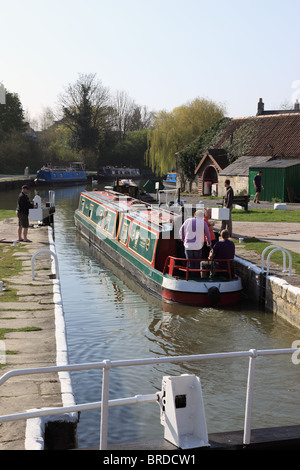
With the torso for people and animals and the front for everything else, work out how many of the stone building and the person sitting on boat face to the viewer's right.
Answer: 0

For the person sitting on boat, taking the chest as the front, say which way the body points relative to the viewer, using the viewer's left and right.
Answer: facing away from the viewer and to the left of the viewer

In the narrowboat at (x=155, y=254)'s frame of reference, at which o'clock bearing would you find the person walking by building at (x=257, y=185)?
The person walking by building is roughly at 2 o'clock from the narrowboat.

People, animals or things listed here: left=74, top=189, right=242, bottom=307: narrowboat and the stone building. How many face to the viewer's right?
0

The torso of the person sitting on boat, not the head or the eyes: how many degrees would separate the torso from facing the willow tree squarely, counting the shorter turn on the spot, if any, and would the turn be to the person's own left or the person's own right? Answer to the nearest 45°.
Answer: approximately 45° to the person's own right

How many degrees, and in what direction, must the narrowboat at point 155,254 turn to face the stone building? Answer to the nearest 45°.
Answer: approximately 45° to its right

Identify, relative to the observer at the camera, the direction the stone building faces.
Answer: facing the viewer and to the left of the viewer

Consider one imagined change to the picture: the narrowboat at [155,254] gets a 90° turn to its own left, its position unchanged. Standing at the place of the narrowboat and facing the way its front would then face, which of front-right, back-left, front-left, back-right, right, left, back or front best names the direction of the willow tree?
back-right

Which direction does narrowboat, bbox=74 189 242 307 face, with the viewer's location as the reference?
facing away from the viewer and to the left of the viewer

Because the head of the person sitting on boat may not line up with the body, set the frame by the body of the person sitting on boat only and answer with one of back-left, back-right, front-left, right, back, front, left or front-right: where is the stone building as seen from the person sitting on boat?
front-right

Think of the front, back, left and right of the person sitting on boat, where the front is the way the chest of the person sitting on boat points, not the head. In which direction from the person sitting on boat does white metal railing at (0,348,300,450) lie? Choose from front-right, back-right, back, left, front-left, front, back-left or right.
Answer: back-left

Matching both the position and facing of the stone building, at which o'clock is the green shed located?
The green shed is roughly at 10 o'clock from the stone building.
